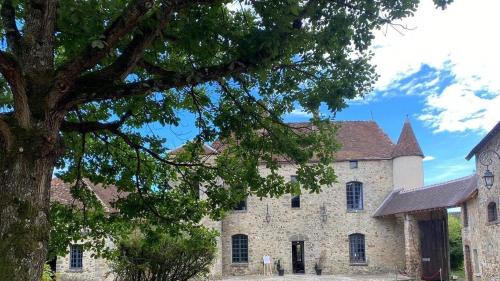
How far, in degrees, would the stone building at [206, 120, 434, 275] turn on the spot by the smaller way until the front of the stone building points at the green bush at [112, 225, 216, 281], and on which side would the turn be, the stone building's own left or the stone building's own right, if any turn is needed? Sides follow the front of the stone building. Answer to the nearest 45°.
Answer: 0° — it already faces it

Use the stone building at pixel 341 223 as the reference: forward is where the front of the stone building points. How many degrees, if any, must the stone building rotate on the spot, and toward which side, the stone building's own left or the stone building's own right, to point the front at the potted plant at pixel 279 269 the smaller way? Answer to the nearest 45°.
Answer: approximately 90° to the stone building's own right

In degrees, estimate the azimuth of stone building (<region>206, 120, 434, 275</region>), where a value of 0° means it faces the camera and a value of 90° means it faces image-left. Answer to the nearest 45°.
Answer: approximately 0°
